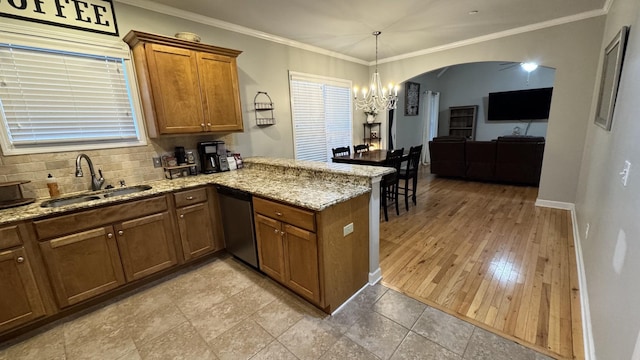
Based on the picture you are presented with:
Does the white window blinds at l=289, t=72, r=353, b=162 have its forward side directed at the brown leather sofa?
no

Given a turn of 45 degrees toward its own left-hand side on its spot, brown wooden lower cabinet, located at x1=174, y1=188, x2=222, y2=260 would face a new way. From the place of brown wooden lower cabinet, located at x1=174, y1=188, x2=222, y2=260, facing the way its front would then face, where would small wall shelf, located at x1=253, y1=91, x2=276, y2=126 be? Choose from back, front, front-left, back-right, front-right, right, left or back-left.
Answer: front-left

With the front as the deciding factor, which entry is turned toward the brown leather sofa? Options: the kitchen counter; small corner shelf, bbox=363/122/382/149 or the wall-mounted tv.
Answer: the wall-mounted tv

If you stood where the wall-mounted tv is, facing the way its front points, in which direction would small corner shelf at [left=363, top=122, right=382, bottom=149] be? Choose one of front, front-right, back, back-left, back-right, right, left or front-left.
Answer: front-right

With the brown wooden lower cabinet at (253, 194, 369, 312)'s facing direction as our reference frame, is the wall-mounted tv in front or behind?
behind

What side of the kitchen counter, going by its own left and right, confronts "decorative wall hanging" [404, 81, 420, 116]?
back

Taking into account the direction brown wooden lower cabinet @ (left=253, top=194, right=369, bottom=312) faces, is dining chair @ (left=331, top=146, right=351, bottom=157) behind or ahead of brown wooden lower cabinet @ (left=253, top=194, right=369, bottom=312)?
behind

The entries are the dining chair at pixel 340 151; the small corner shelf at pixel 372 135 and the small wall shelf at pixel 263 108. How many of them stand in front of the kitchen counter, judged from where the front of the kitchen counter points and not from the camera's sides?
0

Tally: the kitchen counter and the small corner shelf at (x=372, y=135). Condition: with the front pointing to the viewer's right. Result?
0

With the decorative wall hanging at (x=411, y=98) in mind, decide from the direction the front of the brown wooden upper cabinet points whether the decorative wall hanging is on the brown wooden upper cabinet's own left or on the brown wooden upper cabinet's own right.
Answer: on the brown wooden upper cabinet's own left

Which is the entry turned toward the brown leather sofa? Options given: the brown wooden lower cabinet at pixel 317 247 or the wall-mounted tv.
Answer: the wall-mounted tv

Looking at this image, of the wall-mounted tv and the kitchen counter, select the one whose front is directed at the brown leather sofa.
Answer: the wall-mounted tv

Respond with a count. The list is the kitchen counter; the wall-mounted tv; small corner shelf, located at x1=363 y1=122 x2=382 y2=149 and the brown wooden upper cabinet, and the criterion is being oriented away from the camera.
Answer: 0

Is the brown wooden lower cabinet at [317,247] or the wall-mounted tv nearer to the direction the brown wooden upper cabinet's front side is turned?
the brown wooden lower cabinet

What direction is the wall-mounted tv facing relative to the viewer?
toward the camera

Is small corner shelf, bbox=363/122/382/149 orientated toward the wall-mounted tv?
no
